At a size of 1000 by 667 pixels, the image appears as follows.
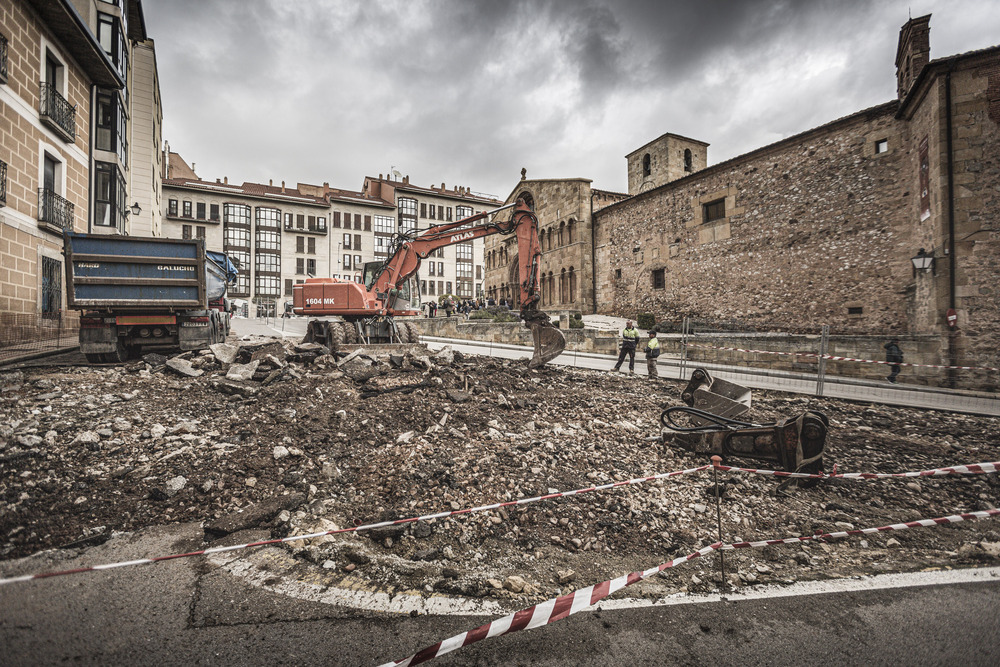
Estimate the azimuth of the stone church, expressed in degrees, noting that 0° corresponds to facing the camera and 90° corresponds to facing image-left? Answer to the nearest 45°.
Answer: approximately 45°

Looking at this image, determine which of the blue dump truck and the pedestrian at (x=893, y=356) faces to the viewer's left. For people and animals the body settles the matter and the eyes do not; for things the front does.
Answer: the pedestrian

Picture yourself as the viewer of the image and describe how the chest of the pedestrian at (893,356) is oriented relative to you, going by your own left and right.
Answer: facing to the left of the viewer

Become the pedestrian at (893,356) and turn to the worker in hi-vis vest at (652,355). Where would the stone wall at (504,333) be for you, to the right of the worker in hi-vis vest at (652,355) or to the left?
right

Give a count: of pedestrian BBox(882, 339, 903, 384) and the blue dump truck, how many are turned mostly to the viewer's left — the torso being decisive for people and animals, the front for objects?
1

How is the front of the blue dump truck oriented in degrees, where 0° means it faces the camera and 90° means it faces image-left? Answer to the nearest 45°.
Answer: approximately 225°
